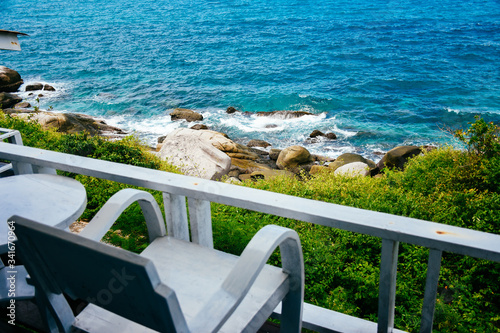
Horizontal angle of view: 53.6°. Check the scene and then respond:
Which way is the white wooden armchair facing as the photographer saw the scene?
facing away from the viewer and to the right of the viewer

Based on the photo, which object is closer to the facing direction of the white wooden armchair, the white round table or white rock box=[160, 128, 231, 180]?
the white rock

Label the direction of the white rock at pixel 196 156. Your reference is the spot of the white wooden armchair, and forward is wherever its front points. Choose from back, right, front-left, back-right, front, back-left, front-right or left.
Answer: front-left

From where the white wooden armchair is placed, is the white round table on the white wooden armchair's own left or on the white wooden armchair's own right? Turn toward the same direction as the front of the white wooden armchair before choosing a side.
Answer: on the white wooden armchair's own left
